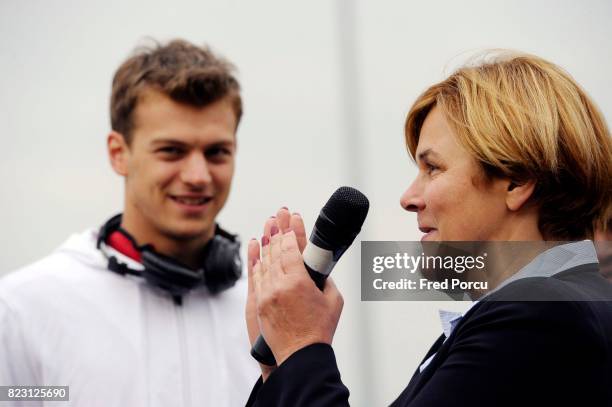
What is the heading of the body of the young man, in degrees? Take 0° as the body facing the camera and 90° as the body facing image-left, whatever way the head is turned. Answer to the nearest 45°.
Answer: approximately 315°

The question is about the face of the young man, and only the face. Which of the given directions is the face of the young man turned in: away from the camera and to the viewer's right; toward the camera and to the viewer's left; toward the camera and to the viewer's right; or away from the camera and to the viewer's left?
toward the camera and to the viewer's right

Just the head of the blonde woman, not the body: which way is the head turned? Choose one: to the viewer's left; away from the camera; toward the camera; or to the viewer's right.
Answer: to the viewer's left

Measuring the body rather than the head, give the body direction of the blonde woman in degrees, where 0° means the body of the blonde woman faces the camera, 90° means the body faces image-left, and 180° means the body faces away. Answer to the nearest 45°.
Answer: approximately 90°
